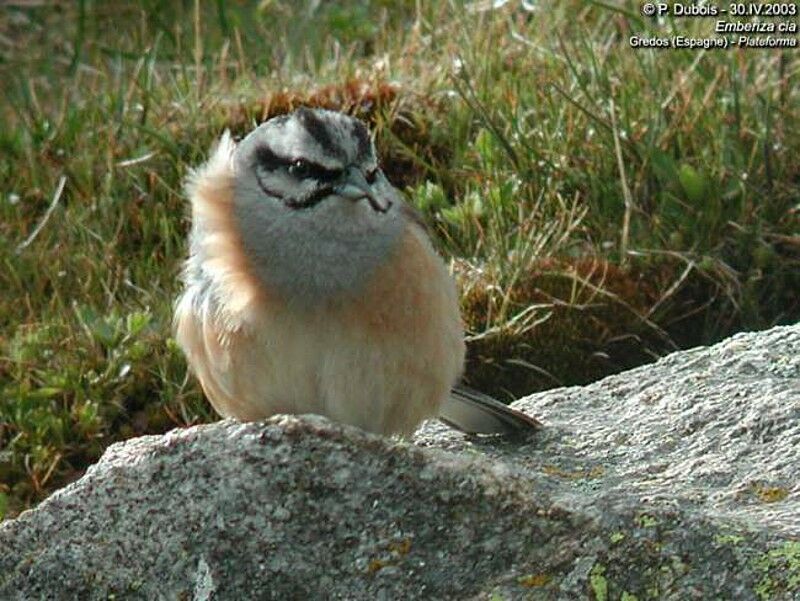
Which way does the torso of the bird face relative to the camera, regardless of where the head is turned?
toward the camera
